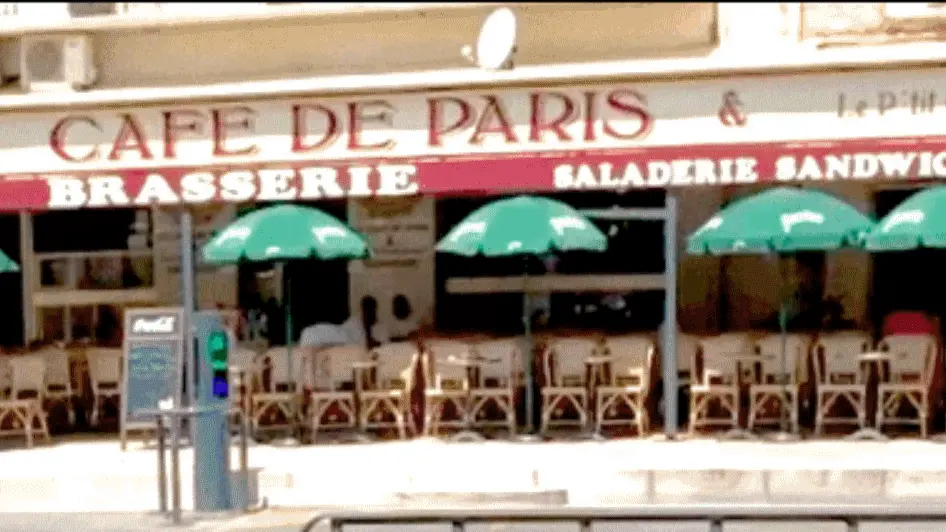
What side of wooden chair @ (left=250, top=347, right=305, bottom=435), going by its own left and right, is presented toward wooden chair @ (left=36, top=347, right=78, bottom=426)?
right

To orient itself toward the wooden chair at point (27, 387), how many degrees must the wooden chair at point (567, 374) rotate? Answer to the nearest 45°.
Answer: approximately 90° to its right

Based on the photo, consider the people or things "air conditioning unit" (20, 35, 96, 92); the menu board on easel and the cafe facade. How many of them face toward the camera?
3

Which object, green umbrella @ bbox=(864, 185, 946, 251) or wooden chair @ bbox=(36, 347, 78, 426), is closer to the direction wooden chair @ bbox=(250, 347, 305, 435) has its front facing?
the wooden chair

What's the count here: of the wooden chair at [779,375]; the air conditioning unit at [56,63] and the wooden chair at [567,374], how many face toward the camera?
3

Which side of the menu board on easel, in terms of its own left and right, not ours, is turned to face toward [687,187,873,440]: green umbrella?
left

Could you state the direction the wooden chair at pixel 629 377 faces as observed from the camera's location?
facing the viewer and to the left of the viewer

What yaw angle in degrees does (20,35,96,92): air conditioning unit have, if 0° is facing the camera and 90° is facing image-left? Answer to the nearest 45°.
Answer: approximately 0°

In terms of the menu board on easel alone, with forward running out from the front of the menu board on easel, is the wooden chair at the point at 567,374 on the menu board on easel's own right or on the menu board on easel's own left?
on the menu board on easel's own left

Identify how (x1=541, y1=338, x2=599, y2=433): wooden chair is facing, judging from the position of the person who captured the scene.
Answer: facing the viewer

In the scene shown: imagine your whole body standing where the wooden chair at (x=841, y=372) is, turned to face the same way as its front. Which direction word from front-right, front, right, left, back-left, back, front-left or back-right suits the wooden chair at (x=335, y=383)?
right
